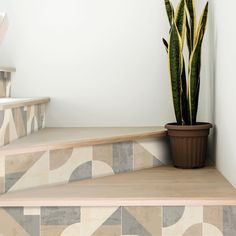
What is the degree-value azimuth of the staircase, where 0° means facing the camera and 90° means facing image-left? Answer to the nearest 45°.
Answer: approximately 0°
